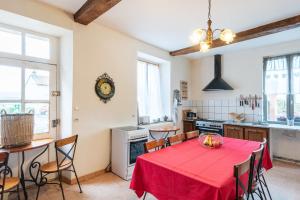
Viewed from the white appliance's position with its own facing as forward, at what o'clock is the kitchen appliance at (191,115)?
The kitchen appliance is roughly at 9 o'clock from the white appliance.

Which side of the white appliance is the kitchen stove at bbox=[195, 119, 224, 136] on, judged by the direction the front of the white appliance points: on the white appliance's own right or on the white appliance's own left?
on the white appliance's own left

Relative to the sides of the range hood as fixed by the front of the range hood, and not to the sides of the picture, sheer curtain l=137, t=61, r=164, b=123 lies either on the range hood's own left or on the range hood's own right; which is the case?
on the range hood's own right

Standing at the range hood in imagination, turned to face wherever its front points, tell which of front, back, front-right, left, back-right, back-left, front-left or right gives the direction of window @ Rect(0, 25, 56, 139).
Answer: front-right

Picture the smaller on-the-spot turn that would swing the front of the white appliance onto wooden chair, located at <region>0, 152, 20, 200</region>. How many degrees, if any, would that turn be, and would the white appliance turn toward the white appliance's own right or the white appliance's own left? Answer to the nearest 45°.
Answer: approximately 90° to the white appliance's own right

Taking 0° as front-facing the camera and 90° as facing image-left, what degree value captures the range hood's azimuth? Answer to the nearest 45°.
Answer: approximately 0°

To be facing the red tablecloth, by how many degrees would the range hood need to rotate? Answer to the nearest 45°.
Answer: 0° — it already faces it

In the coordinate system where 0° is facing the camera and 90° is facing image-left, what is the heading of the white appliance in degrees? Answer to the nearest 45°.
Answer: approximately 315°

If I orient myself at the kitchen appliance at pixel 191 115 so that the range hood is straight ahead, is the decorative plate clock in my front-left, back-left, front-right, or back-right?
back-right

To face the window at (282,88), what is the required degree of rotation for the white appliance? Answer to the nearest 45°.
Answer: approximately 45° to its left

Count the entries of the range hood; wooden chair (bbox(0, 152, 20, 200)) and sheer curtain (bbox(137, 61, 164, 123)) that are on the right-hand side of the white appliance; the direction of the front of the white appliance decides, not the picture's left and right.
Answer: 1

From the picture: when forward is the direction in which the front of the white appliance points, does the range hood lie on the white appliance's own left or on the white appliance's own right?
on the white appliance's own left
